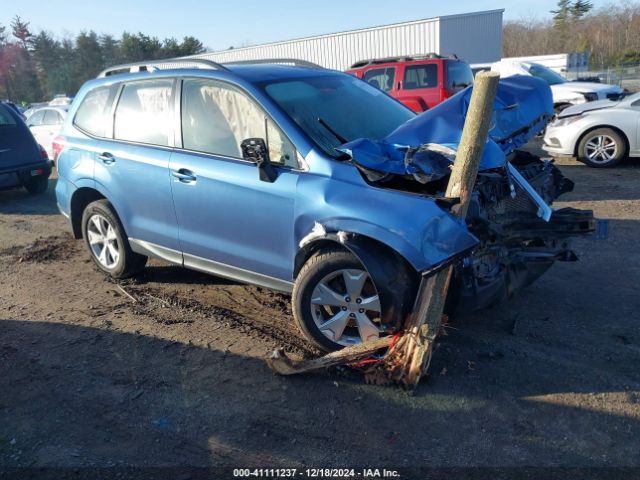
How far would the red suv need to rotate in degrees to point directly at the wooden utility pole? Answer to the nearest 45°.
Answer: approximately 135° to its left

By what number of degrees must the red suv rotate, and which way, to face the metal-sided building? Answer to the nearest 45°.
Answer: approximately 45° to its right

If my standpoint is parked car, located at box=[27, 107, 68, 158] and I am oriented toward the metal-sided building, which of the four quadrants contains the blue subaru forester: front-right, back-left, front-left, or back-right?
back-right

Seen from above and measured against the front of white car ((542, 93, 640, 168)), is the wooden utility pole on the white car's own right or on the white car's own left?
on the white car's own left

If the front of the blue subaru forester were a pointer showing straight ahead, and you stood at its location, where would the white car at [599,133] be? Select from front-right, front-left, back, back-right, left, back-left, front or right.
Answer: left

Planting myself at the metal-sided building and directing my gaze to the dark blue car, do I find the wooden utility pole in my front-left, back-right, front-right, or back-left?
front-left

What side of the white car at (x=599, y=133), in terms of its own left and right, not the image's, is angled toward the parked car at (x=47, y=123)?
front

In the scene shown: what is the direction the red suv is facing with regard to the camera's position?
facing away from the viewer and to the left of the viewer

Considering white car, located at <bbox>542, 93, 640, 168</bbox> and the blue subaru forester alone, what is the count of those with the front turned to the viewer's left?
1

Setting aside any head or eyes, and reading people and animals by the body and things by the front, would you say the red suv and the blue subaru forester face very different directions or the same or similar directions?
very different directions

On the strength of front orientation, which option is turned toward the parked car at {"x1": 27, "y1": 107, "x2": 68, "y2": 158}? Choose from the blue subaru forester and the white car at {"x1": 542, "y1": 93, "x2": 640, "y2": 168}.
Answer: the white car

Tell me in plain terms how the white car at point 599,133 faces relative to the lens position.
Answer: facing to the left of the viewer

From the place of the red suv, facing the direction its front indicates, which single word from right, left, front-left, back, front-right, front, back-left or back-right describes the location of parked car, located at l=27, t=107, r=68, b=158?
front-left

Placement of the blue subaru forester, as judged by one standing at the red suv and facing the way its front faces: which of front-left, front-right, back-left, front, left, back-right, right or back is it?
back-left
